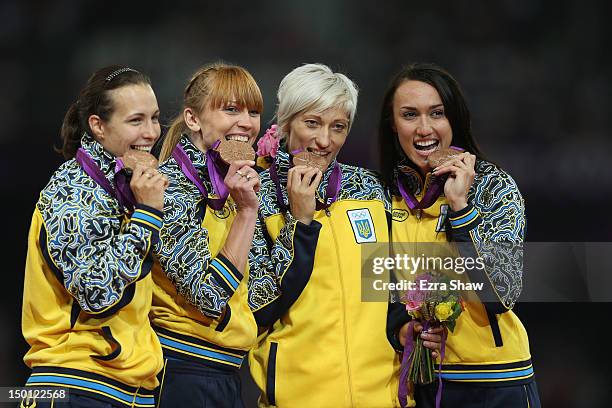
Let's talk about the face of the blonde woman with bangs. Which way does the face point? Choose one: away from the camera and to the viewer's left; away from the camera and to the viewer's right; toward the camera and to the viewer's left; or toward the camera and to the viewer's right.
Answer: toward the camera and to the viewer's right

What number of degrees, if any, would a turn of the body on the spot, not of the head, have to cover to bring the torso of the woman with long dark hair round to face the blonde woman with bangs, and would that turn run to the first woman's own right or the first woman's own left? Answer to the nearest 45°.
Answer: approximately 45° to the first woman's own right

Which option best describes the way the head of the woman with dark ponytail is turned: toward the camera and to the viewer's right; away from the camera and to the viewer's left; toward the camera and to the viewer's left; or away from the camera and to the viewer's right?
toward the camera and to the viewer's right

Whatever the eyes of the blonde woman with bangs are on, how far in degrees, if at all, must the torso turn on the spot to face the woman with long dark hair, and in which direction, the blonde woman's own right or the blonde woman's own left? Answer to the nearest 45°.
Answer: approximately 45° to the blonde woman's own left

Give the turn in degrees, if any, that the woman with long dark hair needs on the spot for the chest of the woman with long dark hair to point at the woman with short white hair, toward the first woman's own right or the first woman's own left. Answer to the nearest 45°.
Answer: approximately 45° to the first woman's own right

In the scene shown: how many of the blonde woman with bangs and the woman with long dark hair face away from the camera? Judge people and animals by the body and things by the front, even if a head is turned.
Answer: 0

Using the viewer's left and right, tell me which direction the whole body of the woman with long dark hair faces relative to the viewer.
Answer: facing the viewer and to the left of the viewer
